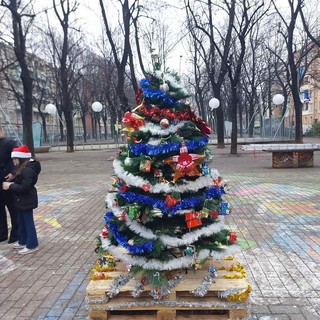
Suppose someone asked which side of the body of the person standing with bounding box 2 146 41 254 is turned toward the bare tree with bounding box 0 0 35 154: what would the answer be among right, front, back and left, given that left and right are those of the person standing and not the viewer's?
right

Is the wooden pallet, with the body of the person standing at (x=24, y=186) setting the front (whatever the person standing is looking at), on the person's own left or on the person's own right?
on the person's own left

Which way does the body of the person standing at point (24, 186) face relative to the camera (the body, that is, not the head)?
to the viewer's left

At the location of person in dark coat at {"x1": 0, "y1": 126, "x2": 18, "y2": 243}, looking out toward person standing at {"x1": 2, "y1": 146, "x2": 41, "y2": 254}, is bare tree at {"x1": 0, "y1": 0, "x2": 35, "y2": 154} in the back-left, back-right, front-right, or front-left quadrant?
back-left
